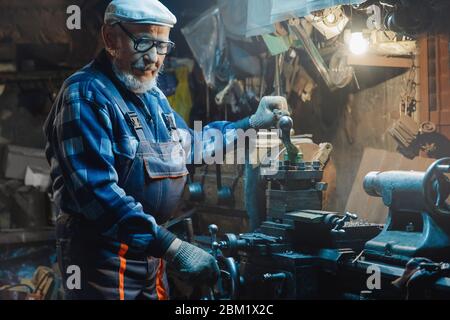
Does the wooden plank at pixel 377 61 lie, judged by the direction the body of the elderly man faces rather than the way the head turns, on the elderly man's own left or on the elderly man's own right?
on the elderly man's own left

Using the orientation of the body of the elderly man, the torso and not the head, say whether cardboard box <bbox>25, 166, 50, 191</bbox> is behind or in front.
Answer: behind

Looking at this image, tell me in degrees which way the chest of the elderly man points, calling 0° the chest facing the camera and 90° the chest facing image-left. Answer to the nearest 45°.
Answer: approximately 315°

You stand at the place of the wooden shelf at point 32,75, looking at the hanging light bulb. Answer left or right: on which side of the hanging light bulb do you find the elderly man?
right

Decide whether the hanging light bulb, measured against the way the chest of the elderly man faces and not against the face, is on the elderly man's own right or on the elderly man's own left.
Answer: on the elderly man's own left
